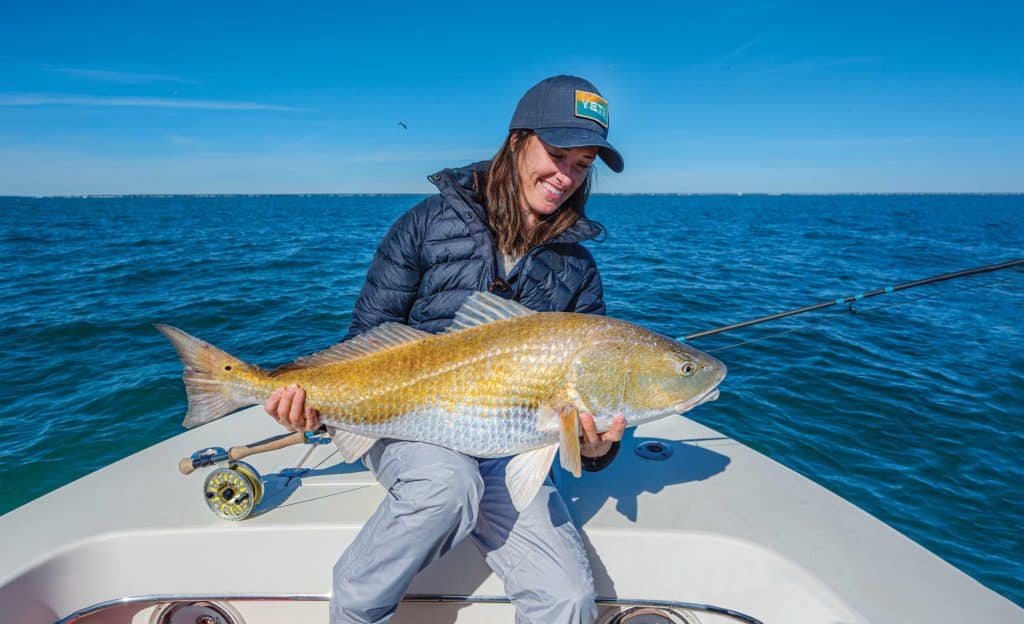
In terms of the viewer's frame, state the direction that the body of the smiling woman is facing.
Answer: toward the camera

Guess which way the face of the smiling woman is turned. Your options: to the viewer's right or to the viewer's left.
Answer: to the viewer's right

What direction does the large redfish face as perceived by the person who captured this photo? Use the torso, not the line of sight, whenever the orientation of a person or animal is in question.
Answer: facing to the right of the viewer
